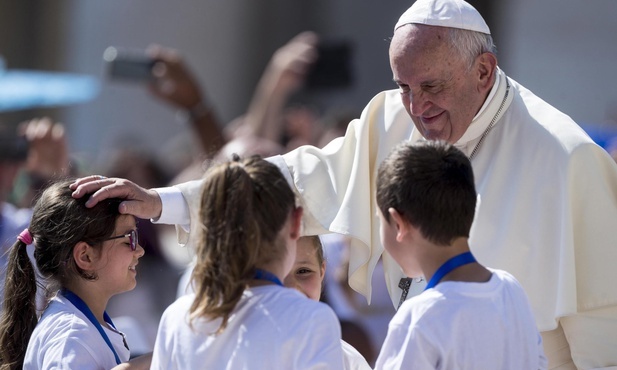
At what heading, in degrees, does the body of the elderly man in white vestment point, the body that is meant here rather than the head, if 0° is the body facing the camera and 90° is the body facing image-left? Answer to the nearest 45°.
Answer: approximately 45°

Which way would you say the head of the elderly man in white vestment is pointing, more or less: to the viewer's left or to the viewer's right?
to the viewer's left

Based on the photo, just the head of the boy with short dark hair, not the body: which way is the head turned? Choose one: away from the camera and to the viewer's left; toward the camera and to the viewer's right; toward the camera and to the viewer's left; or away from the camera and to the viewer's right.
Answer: away from the camera and to the viewer's left

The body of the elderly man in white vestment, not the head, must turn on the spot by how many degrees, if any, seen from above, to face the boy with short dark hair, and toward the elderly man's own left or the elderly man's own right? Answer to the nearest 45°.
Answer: approximately 45° to the elderly man's own left

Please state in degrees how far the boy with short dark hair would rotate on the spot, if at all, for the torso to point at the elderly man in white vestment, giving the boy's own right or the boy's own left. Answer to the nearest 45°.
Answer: approximately 45° to the boy's own right

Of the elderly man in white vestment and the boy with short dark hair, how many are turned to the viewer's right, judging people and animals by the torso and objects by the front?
0

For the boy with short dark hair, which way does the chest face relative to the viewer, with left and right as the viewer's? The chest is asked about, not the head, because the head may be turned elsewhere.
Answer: facing away from the viewer and to the left of the viewer
